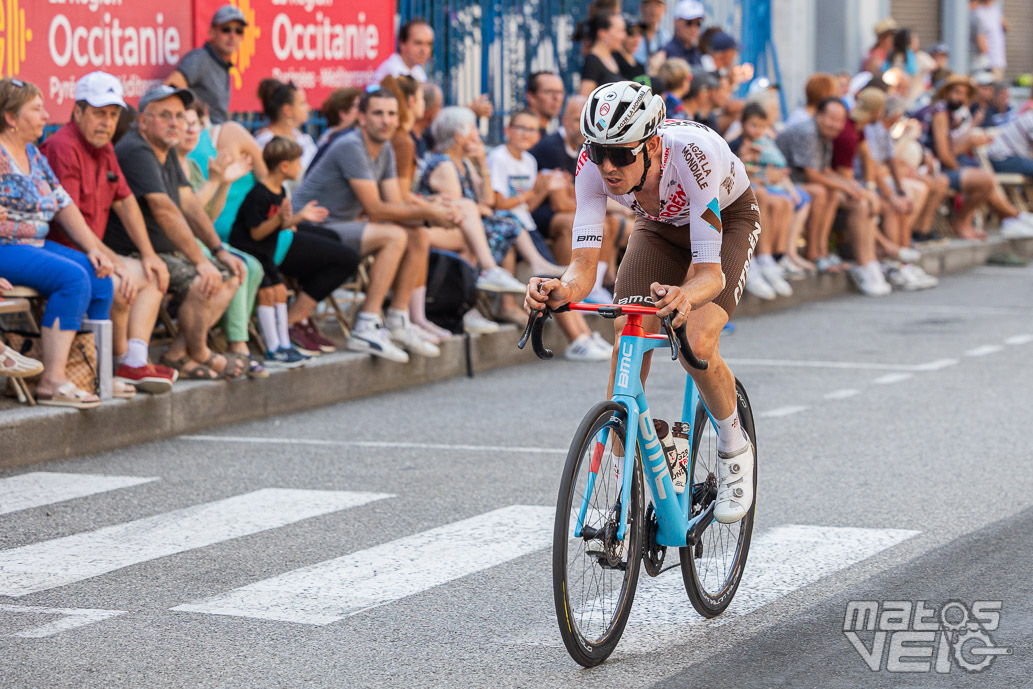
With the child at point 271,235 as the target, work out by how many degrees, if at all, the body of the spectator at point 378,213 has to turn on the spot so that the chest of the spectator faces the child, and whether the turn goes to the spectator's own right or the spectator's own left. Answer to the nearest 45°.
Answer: approximately 90° to the spectator's own right

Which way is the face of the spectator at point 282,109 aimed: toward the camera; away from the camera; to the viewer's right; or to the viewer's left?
to the viewer's right

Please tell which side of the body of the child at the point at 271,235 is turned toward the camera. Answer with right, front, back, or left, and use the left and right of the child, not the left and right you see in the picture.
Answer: right

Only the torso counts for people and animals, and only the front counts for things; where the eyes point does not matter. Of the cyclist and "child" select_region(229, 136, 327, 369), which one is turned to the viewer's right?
the child

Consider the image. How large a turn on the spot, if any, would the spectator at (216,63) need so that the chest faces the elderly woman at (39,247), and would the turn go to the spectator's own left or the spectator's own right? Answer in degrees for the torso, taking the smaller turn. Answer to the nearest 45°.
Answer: approximately 45° to the spectator's own right

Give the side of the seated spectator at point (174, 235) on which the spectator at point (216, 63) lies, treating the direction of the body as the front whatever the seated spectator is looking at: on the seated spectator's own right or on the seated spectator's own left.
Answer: on the seated spectator's own left

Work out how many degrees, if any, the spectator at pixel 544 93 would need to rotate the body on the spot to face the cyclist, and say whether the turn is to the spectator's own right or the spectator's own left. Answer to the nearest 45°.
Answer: approximately 45° to the spectator's own right

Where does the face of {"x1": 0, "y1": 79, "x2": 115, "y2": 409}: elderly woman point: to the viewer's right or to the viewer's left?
to the viewer's right

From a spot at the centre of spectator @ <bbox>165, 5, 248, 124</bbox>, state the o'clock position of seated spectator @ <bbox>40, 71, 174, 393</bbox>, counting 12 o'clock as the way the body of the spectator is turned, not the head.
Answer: The seated spectator is roughly at 2 o'clock from the spectator.

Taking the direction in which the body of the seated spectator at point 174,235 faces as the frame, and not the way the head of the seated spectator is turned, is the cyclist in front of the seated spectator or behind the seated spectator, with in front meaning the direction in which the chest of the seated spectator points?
in front
